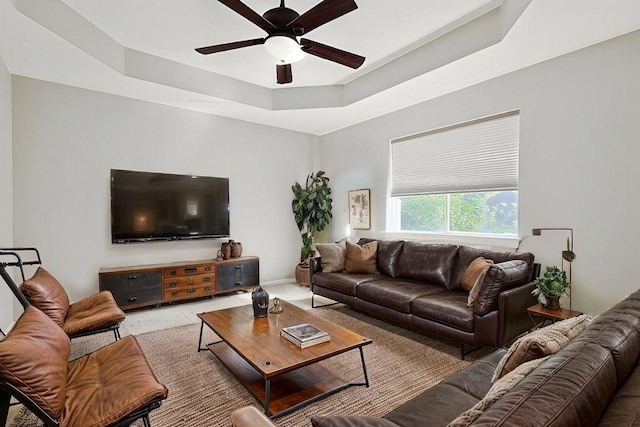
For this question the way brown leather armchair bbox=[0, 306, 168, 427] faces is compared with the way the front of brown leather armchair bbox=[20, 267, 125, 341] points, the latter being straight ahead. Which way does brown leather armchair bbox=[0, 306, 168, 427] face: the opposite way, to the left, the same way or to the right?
the same way

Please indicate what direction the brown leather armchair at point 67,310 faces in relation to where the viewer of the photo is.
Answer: facing to the right of the viewer

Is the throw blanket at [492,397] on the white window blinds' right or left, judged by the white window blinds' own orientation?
on its left

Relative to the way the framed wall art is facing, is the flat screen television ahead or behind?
ahead

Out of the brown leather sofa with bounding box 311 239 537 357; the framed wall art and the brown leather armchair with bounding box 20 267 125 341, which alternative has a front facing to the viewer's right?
the brown leather armchair

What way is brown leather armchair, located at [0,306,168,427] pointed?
to the viewer's right

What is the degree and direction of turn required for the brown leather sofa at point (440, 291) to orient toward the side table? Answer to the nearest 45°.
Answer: approximately 135° to its left

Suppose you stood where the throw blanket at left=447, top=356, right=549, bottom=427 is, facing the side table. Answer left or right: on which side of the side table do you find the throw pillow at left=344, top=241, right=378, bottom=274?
left

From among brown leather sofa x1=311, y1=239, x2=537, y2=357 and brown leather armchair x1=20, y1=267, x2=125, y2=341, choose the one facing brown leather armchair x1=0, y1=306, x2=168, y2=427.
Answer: the brown leather sofa

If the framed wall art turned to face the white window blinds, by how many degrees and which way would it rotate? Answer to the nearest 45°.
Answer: approximately 90° to its left

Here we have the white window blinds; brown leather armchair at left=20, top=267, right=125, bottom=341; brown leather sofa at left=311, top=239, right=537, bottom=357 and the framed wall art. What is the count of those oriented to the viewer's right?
1

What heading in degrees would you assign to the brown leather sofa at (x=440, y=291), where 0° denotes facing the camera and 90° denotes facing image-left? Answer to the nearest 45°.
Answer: approximately 45°

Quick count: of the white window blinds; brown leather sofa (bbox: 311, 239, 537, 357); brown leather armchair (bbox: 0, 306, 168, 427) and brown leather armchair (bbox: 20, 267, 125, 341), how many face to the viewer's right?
2

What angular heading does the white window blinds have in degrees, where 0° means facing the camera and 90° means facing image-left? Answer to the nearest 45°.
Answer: approximately 45°

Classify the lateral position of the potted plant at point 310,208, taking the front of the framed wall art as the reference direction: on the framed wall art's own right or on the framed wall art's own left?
on the framed wall art's own right

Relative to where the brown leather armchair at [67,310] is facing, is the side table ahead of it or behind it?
ahead
